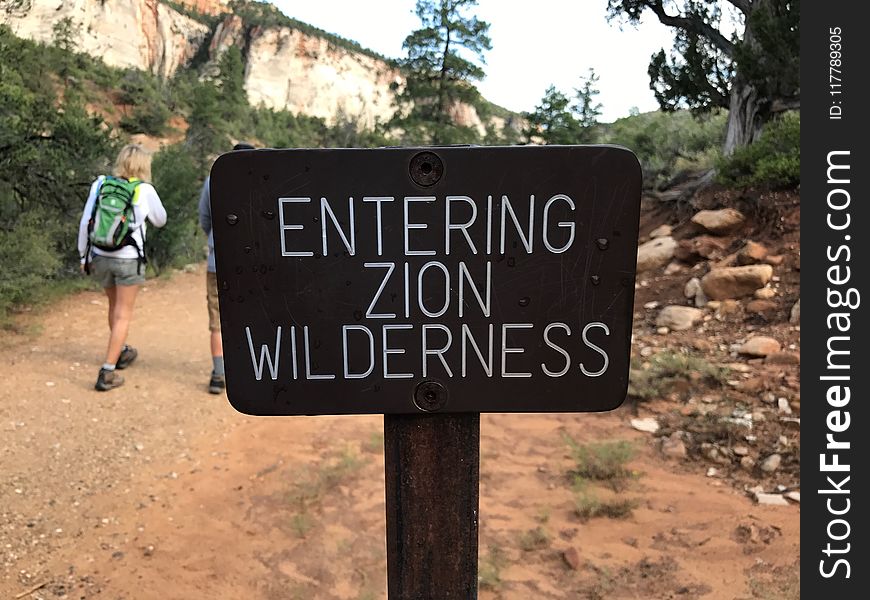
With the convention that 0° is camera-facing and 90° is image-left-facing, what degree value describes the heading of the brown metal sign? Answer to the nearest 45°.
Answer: approximately 0°

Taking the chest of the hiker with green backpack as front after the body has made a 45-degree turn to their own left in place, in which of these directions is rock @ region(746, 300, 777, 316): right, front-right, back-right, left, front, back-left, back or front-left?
right

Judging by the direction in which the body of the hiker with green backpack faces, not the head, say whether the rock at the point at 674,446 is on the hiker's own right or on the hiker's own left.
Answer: on the hiker's own right

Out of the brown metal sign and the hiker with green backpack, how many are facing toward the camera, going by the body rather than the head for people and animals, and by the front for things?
1

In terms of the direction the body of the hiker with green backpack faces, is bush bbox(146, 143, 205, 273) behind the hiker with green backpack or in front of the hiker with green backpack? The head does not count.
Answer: in front

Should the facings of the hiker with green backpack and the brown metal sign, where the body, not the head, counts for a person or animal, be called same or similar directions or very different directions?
very different directions

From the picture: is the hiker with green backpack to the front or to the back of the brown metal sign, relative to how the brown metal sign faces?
to the back

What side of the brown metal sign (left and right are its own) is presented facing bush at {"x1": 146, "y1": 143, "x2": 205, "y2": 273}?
back

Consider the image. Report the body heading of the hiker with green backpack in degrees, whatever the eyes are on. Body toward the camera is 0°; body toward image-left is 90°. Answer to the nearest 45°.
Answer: approximately 225°

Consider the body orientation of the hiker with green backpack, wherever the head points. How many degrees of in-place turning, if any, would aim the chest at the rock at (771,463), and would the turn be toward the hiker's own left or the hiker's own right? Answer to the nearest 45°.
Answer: approximately 90° to the hiker's own right

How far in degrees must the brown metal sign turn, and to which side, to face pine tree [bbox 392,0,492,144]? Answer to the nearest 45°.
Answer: approximately 180°
